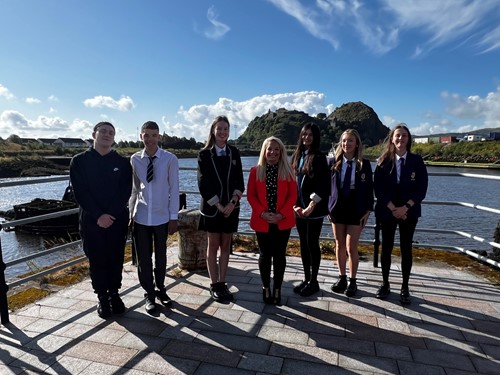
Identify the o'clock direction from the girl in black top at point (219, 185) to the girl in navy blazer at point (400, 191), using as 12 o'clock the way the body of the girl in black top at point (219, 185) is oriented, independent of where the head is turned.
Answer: the girl in navy blazer at point (400, 191) is roughly at 9 o'clock from the girl in black top at point (219, 185).

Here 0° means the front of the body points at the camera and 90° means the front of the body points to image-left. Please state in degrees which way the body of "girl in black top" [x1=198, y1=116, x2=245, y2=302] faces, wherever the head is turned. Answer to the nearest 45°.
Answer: approximately 0°

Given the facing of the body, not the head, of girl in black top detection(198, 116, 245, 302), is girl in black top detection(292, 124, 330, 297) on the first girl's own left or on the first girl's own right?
on the first girl's own left

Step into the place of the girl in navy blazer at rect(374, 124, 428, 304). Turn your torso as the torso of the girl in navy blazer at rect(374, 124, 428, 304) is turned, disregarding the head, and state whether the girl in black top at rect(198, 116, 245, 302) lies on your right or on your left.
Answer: on your right

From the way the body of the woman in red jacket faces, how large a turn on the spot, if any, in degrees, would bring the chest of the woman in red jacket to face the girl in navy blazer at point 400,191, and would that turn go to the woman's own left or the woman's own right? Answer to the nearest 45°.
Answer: approximately 90° to the woman's own left

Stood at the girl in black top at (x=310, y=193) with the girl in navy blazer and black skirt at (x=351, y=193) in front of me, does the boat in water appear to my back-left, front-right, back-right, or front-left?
back-left

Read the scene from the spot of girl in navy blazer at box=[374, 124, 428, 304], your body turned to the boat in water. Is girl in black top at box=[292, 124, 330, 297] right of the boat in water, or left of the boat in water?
left

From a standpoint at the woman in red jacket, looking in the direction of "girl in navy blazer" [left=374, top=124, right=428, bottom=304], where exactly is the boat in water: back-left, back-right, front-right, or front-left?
back-left

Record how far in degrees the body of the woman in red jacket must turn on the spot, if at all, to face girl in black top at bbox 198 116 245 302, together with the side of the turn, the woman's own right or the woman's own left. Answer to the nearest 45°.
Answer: approximately 90° to the woman's own right

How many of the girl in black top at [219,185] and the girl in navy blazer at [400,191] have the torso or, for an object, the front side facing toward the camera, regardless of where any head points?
2
